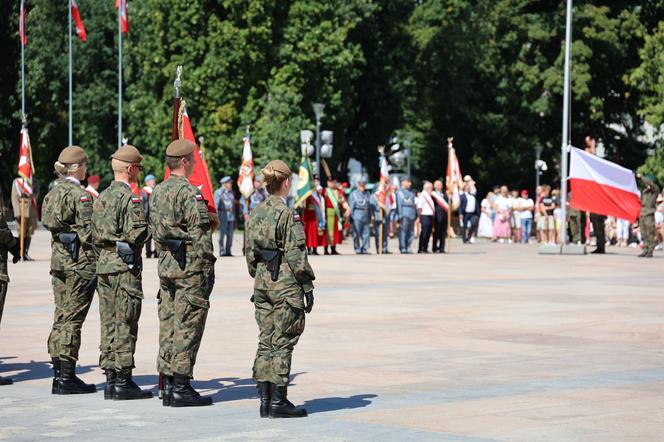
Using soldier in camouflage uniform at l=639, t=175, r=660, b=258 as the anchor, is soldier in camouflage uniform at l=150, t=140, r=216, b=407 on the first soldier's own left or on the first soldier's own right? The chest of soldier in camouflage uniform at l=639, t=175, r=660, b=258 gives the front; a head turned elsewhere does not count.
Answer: on the first soldier's own left

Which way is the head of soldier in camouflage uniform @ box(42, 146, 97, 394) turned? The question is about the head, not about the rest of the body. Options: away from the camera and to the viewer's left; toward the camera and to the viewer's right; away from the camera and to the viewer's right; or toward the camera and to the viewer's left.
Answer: away from the camera and to the viewer's right

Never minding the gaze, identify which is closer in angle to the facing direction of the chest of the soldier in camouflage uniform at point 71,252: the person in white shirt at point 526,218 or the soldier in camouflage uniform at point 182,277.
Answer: the person in white shirt

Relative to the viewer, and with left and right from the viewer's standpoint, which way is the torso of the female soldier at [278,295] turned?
facing away from the viewer and to the right of the viewer

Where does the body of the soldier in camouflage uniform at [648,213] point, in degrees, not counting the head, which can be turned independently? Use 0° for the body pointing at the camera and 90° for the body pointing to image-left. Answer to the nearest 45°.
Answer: approximately 90°

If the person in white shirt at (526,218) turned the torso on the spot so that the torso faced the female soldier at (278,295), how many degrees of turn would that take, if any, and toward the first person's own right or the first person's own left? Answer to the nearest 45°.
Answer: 0° — they already face them

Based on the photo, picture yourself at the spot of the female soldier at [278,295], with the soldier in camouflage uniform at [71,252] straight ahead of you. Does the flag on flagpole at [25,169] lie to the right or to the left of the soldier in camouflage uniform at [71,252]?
right

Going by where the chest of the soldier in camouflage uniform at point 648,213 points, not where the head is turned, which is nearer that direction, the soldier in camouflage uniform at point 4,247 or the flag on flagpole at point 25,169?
the flag on flagpole
